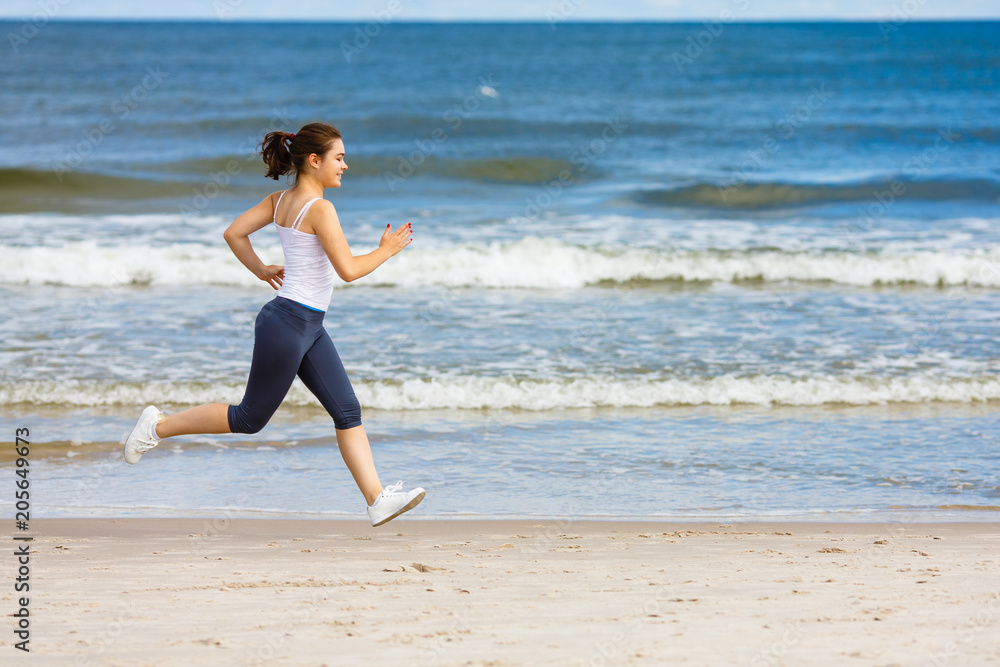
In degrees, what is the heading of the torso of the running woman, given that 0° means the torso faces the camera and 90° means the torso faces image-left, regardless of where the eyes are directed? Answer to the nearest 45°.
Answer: approximately 270°

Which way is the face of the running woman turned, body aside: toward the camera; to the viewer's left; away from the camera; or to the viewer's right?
to the viewer's right
